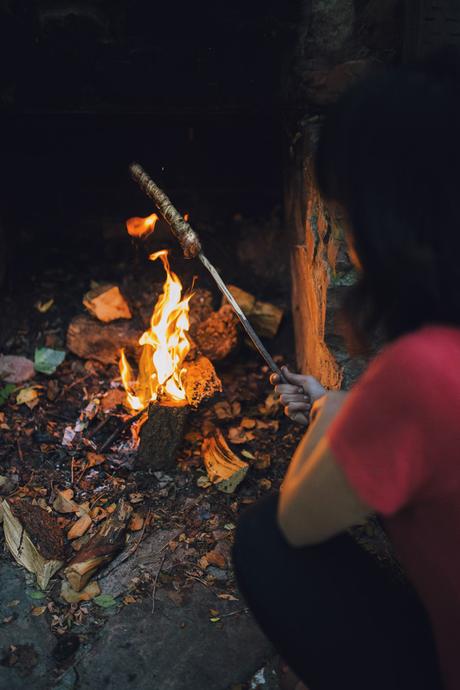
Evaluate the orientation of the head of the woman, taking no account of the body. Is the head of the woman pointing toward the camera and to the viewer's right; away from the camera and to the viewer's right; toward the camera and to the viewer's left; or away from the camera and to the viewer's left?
away from the camera and to the viewer's left

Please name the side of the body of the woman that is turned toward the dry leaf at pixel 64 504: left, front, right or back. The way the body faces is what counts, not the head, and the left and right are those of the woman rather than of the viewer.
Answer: front

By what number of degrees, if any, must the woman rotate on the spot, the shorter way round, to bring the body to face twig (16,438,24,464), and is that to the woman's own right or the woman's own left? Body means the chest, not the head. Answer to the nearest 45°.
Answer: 0° — they already face it

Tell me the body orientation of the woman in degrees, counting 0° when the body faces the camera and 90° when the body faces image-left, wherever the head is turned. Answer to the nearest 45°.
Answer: approximately 135°

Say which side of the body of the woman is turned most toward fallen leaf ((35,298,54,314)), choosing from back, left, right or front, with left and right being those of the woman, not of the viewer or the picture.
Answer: front
